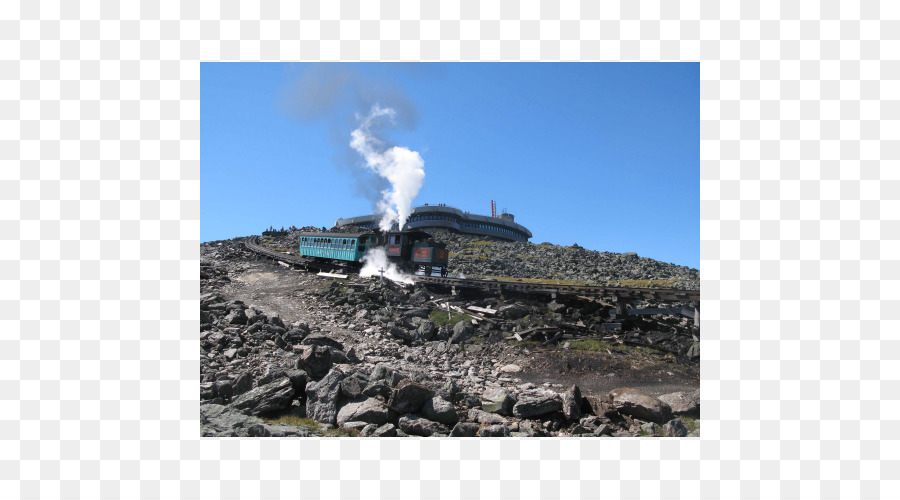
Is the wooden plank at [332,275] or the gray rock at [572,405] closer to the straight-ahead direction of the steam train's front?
the wooden plank

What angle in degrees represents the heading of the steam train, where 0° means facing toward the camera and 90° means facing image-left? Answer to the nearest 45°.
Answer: approximately 135°

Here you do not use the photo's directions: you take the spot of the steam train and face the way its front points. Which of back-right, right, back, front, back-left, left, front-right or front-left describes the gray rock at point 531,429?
back-left

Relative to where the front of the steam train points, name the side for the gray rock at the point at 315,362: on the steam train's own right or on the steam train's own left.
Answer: on the steam train's own left

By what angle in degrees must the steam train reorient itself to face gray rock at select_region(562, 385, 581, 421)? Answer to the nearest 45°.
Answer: approximately 135° to its left
